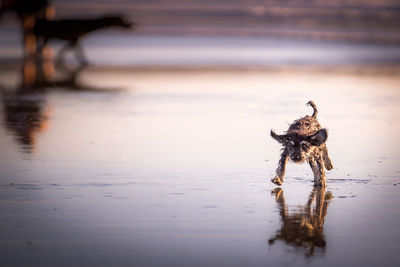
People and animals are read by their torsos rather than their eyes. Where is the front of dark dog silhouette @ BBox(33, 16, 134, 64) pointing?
to the viewer's right

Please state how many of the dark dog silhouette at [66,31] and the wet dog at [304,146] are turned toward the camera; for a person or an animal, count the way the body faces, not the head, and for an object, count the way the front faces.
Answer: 1

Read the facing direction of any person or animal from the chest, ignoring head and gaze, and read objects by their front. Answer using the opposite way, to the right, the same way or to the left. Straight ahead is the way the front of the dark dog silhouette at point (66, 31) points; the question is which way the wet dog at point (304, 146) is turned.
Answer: to the right

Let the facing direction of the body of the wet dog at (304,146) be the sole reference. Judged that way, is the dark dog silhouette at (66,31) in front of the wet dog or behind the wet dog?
behind

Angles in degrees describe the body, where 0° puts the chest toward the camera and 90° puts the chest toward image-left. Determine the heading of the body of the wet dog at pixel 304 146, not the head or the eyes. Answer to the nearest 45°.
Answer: approximately 0°

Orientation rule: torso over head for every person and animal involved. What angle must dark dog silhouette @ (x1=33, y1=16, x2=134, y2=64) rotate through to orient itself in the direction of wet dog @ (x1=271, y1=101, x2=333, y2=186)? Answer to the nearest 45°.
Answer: approximately 90° to its right

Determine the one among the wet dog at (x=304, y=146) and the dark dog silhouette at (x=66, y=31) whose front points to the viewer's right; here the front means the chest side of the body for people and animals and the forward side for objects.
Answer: the dark dog silhouette
